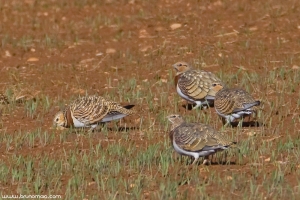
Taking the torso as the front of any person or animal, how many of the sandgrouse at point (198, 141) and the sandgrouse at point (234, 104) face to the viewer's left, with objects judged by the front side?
2

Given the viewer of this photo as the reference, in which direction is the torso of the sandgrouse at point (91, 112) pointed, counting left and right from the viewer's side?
facing to the left of the viewer

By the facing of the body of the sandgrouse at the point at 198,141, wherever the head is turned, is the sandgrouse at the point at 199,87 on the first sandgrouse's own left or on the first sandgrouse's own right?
on the first sandgrouse's own right

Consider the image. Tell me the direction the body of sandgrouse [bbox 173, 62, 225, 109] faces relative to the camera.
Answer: to the viewer's left

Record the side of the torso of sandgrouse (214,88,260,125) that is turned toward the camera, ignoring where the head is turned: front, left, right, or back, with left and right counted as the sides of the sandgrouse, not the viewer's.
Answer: left

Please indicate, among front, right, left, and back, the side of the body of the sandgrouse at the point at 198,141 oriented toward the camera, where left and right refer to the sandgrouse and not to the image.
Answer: left

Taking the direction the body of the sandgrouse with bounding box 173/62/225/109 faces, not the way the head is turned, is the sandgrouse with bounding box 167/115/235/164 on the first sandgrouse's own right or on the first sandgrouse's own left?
on the first sandgrouse's own left

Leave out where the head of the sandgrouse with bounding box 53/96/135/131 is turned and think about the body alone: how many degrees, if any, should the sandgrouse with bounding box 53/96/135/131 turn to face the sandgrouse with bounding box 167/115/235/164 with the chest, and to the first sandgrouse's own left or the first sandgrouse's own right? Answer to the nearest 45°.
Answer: approximately 135° to the first sandgrouse's own left

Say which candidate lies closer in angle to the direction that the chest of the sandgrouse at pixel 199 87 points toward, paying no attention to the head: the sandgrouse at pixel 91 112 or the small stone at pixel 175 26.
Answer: the sandgrouse
